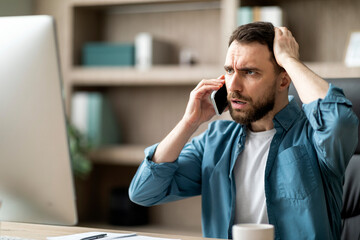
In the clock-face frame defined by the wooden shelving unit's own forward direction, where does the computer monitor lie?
The computer monitor is roughly at 12 o'clock from the wooden shelving unit.

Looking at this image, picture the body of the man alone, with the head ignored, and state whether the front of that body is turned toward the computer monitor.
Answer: yes

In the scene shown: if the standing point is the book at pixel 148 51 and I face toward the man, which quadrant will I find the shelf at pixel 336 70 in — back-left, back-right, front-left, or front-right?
front-left

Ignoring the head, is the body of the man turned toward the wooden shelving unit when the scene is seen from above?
no

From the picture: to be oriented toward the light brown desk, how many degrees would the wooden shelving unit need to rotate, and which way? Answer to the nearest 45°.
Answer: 0° — it already faces it

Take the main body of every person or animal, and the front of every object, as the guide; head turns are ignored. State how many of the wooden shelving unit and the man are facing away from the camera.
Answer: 0

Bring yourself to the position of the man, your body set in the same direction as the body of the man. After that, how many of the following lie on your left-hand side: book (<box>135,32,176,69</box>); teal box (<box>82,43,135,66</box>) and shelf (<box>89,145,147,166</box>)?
0

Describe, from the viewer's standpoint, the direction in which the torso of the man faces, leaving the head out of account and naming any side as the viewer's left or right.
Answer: facing the viewer and to the left of the viewer

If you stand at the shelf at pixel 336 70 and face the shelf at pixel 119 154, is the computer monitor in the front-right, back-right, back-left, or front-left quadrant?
front-left

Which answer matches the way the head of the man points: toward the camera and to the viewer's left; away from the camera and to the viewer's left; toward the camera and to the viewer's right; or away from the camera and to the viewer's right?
toward the camera and to the viewer's left

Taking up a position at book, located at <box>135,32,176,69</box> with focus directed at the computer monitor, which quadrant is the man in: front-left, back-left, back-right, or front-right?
front-left

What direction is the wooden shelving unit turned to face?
toward the camera

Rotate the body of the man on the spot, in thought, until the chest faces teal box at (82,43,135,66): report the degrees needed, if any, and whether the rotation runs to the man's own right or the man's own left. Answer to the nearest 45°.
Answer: approximately 90° to the man's own right
